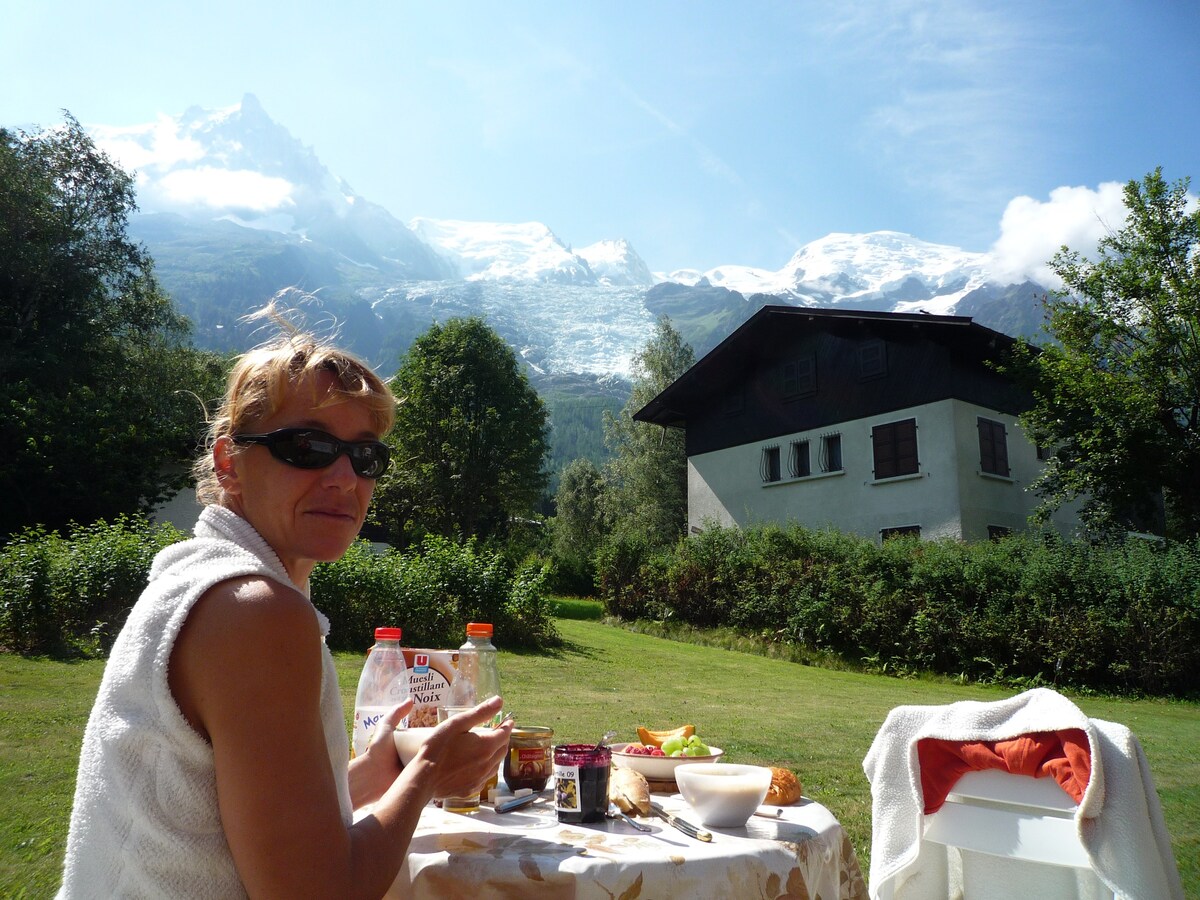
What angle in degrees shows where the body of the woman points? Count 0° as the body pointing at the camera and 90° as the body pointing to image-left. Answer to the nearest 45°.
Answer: approximately 270°

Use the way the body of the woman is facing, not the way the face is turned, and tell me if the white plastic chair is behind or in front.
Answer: in front

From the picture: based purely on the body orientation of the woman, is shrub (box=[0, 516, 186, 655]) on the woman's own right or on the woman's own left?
on the woman's own left

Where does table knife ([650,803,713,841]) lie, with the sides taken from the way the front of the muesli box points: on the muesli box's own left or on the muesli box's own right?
on the muesli box's own left

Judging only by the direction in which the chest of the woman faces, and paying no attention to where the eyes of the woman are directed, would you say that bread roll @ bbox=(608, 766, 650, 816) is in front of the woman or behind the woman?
in front

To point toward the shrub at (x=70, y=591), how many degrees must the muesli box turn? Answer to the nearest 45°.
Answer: approximately 135° to its right

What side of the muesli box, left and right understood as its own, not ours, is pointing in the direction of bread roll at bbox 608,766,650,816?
left

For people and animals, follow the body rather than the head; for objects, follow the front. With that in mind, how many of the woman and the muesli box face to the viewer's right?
1

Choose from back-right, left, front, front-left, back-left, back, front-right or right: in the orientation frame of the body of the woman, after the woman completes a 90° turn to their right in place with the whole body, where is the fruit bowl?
back-left

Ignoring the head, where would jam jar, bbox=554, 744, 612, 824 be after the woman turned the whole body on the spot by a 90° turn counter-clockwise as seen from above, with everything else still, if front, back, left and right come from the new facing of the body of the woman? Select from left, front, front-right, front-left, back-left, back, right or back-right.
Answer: front-right

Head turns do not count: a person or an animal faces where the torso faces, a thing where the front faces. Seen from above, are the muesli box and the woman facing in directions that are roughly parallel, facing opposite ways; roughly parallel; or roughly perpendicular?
roughly perpendicular

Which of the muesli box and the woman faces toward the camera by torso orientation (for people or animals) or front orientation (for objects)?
the muesli box

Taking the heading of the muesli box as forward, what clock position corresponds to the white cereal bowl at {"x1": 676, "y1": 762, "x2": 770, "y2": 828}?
The white cereal bowl is roughly at 10 o'clock from the muesli box.

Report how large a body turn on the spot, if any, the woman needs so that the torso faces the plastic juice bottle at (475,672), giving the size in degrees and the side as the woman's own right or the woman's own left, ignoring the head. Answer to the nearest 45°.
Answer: approximately 45° to the woman's own left

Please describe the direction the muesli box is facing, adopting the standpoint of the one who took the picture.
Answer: facing the viewer

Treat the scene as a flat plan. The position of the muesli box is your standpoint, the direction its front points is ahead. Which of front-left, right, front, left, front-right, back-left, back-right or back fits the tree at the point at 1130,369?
back-left
